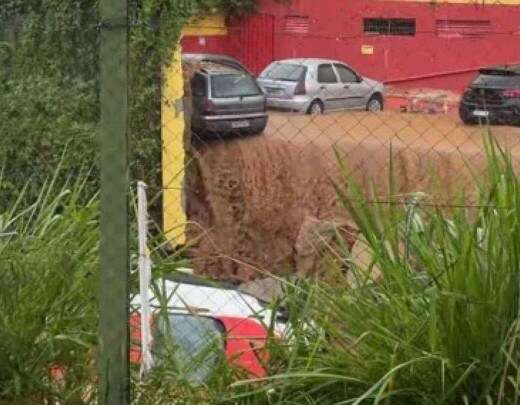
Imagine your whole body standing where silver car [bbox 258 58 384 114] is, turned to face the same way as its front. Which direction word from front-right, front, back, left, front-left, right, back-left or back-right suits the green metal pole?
back-right

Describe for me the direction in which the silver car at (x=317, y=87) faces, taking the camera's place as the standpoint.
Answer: facing away from the viewer and to the right of the viewer
